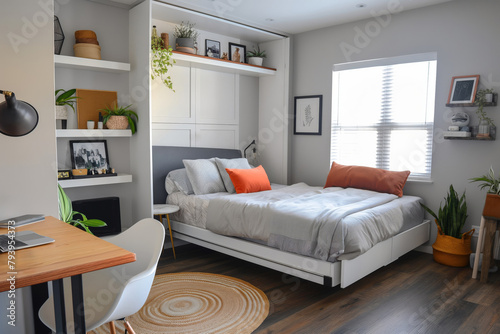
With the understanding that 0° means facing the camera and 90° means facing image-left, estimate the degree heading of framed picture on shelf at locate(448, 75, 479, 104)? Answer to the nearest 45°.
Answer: approximately 45°

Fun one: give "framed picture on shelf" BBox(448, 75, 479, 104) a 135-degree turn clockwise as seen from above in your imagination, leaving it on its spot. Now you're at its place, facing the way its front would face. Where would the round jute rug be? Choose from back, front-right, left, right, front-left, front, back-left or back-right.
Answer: back-left

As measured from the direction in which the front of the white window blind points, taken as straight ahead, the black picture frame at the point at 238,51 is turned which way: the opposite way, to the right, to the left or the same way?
to the left

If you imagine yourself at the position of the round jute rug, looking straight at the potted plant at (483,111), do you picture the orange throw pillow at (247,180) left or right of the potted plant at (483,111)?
left

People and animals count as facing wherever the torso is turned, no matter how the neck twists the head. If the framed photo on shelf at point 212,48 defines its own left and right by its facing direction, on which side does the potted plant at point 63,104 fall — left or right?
on its right

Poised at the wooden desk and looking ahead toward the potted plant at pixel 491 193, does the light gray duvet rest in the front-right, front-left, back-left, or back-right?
front-left

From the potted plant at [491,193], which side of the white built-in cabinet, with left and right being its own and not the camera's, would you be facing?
front

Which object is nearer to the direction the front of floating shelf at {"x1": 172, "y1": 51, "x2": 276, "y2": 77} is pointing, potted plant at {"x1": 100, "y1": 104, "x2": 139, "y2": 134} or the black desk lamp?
the black desk lamp

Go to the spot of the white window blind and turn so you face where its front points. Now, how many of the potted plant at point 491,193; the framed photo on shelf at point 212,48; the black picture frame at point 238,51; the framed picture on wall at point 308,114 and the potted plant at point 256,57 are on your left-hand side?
1

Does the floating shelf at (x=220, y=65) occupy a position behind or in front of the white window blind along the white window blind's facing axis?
in front

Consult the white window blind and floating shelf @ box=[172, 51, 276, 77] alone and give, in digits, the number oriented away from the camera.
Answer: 0

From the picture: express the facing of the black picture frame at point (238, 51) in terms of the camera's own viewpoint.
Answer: facing the viewer and to the right of the viewer
